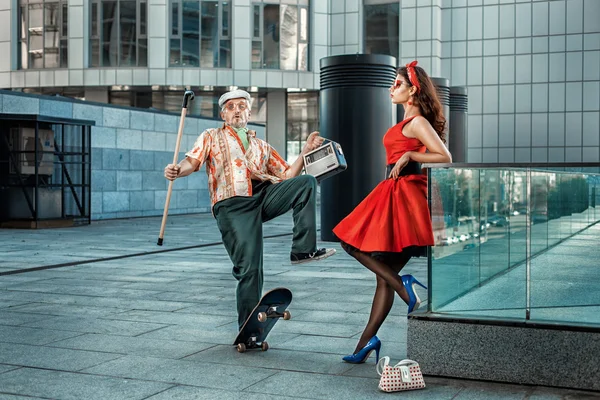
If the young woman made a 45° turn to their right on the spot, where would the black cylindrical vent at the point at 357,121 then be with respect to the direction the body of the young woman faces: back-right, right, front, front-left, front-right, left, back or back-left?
front-right

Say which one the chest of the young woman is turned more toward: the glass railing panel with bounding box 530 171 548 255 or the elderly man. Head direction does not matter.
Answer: the elderly man

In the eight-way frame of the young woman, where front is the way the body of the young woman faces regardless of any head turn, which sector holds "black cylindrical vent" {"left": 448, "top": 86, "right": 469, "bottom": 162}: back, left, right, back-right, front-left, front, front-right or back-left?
right

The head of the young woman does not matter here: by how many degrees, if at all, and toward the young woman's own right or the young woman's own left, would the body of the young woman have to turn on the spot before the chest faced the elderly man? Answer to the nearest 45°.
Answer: approximately 45° to the young woman's own right

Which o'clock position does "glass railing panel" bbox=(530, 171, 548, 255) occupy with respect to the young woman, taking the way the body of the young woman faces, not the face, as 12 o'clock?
The glass railing panel is roughly at 4 o'clock from the young woman.

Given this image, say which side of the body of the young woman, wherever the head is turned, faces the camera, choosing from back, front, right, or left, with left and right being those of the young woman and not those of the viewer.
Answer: left

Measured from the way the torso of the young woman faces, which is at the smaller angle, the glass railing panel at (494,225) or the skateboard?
the skateboard

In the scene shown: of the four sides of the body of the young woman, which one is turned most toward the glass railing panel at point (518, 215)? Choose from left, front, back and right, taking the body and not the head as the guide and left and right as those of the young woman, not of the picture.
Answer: back
